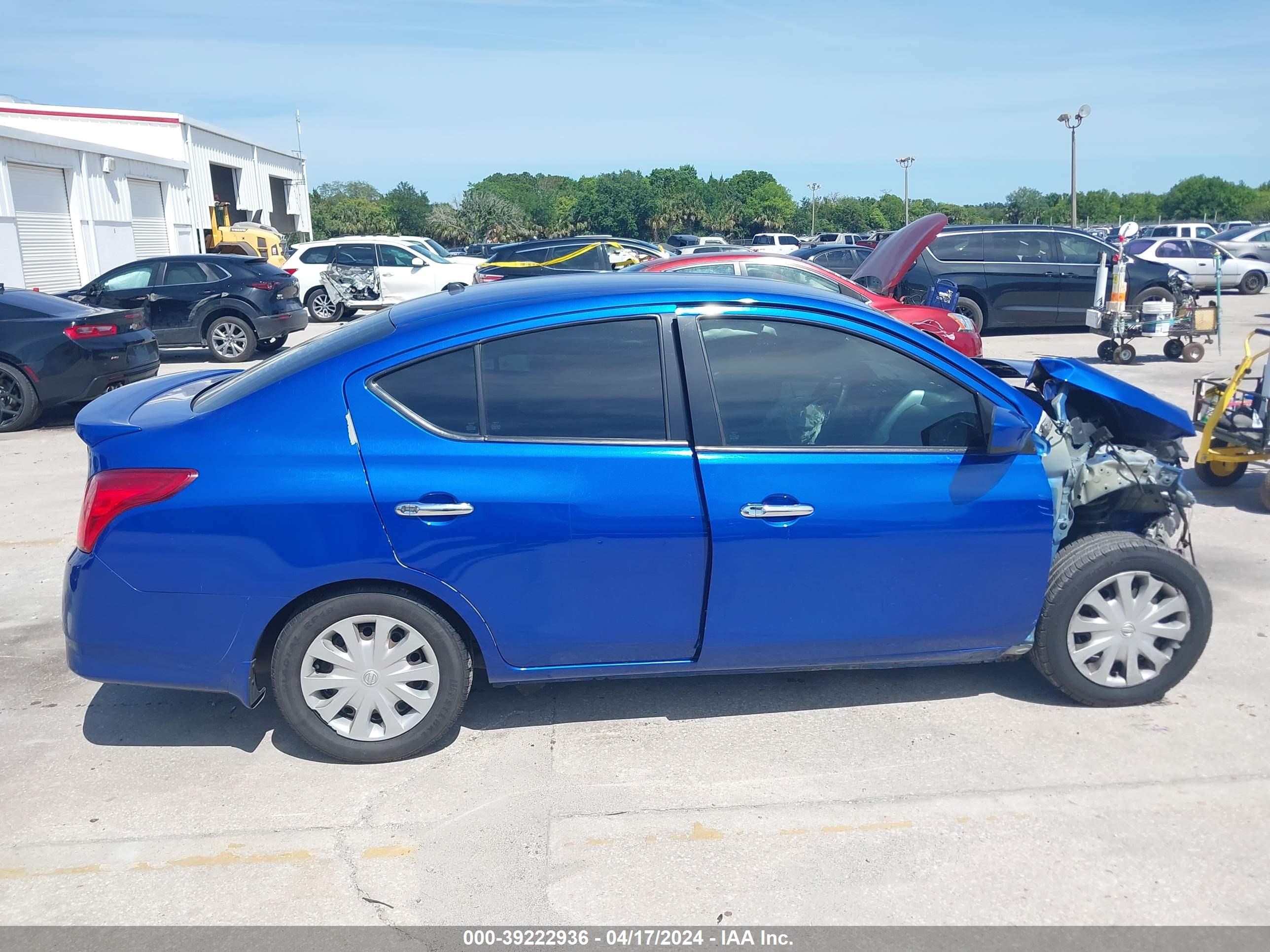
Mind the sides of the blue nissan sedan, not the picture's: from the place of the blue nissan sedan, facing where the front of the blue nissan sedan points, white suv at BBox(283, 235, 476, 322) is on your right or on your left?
on your left

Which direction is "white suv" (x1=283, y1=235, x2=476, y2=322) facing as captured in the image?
to the viewer's right

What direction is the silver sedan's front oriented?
to the viewer's right

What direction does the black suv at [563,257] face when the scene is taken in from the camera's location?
facing to the right of the viewer

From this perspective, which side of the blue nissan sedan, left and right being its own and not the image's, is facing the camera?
right

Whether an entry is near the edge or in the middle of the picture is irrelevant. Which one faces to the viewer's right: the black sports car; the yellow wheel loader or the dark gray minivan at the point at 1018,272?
the dark gray minivan

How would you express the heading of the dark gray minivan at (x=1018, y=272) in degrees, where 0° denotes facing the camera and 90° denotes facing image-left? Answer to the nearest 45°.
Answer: approximately 270°

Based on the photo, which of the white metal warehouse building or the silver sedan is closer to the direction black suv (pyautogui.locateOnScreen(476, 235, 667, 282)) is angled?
the silver sedan

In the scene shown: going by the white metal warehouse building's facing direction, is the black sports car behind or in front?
in front

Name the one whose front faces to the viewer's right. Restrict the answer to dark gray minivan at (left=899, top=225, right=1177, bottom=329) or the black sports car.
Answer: the dark gray minivan

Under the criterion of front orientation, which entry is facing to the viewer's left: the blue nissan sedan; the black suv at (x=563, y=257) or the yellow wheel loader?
the yellow wheel loader

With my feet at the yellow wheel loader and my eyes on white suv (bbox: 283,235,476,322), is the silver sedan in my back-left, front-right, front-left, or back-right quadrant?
front-left

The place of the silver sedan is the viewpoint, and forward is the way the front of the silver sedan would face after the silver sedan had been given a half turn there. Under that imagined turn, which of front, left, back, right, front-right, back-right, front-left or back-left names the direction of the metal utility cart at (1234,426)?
left

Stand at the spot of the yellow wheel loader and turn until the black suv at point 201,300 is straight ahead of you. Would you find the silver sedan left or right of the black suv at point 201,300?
left
